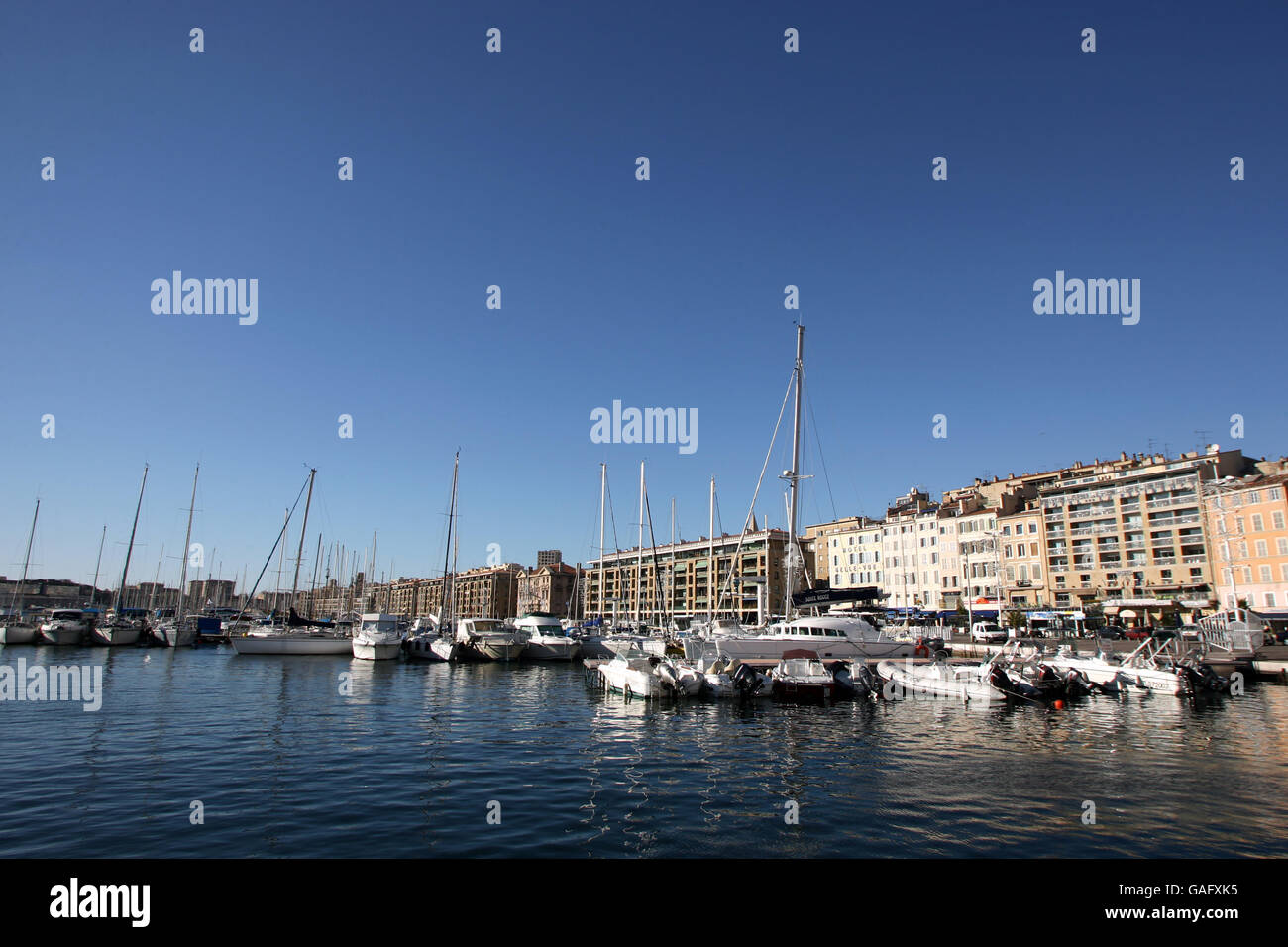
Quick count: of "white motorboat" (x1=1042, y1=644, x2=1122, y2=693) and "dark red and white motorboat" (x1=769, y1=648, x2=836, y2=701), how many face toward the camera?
0

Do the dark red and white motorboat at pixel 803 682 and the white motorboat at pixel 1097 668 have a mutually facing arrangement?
no

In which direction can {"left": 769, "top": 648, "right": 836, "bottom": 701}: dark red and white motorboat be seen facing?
away from the camera

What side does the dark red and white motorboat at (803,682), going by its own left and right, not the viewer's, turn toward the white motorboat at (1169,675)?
right

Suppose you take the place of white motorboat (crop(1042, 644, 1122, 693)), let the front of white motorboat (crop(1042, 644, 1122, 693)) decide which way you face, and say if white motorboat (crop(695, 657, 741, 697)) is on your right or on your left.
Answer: on your left

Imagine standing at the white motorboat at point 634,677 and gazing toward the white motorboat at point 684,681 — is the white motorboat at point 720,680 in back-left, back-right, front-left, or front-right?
front-left

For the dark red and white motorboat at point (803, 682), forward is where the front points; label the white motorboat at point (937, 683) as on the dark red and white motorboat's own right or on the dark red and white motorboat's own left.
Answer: on the dark red and white motorboat's own right

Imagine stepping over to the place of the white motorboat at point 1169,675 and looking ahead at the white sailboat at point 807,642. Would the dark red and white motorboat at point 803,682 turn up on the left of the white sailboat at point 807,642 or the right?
left

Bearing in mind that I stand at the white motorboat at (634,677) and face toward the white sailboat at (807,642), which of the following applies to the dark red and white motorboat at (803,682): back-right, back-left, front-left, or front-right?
front-right
